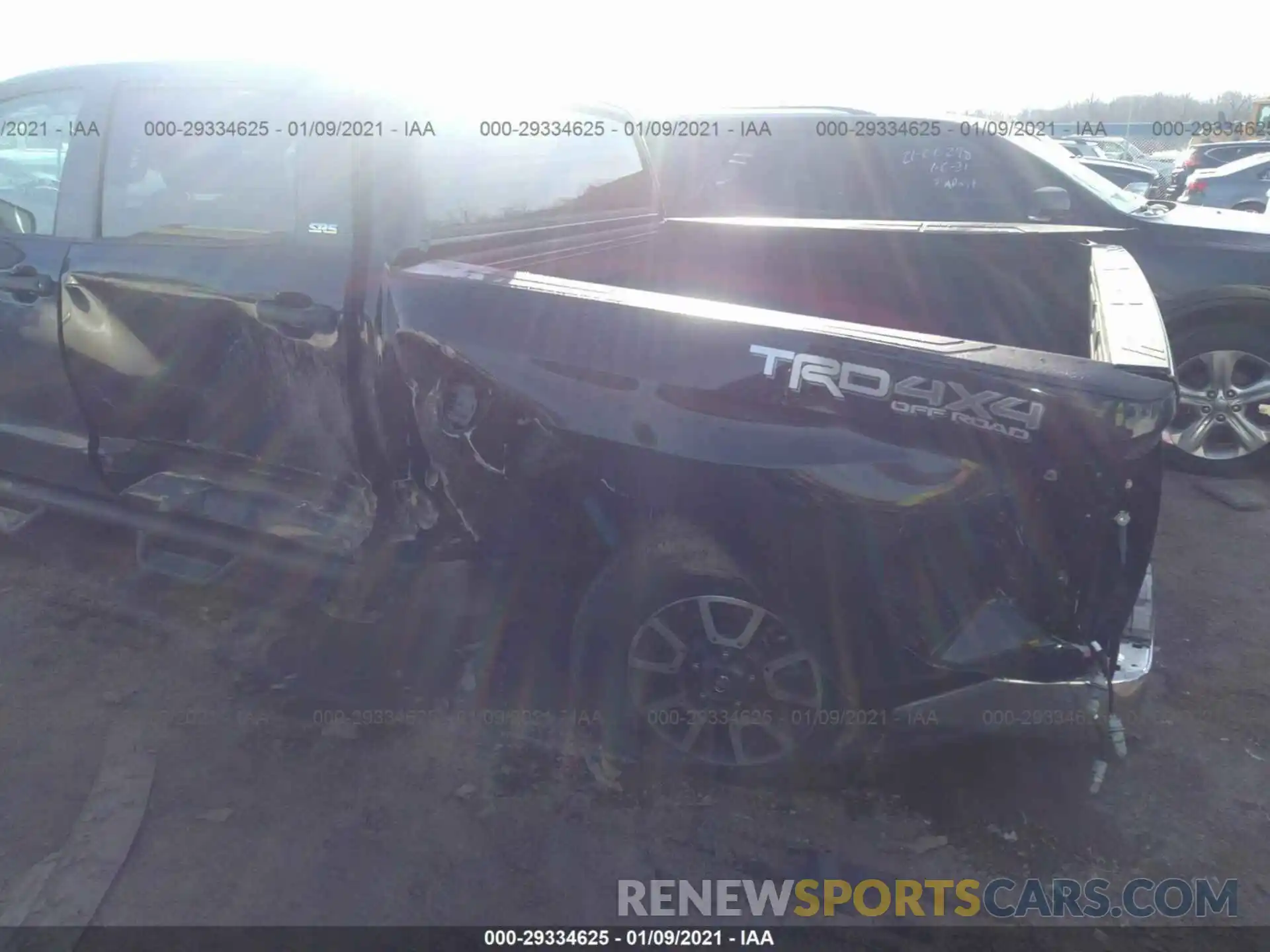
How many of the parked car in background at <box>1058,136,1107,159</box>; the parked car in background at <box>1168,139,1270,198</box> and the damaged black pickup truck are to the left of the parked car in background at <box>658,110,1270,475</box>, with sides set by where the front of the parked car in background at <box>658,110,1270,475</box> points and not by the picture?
2

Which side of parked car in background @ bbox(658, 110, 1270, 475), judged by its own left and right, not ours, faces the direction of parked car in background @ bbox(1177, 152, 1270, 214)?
left

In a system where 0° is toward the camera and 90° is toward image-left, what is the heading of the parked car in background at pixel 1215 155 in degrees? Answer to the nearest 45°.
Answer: approximately 225°

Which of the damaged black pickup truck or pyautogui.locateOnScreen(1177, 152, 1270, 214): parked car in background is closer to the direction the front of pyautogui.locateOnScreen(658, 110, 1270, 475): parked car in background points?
the parked car in background

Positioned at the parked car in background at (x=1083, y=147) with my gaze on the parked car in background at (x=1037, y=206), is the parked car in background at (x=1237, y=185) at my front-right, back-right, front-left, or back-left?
front-left

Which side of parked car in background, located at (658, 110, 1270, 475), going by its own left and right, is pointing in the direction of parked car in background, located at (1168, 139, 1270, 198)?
left

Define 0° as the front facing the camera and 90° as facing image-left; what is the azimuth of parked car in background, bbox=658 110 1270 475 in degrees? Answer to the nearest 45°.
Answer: approximately 270°

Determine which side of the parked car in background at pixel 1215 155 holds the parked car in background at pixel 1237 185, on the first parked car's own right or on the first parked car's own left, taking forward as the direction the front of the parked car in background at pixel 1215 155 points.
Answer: on the first parked car's own right

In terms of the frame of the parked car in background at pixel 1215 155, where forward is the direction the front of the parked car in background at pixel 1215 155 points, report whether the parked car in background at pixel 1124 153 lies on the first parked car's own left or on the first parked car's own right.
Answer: on the first parked car's own left

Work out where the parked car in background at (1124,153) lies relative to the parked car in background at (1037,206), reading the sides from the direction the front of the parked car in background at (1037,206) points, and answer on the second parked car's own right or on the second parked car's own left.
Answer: on the second parked car's own left
